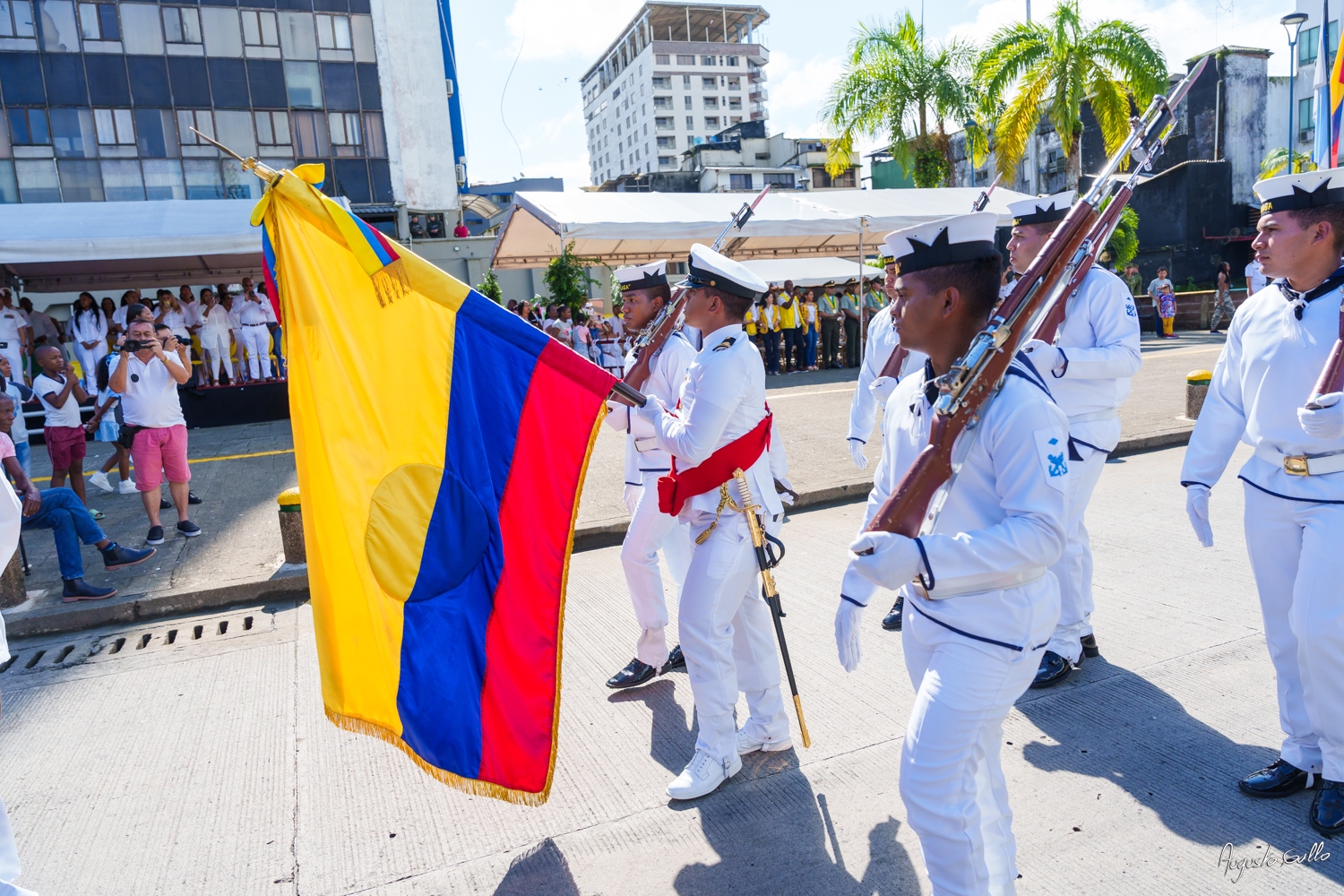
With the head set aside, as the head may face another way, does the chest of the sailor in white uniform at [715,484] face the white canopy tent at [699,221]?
no

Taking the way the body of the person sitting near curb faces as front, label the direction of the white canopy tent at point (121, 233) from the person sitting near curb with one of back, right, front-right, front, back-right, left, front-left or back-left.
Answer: left

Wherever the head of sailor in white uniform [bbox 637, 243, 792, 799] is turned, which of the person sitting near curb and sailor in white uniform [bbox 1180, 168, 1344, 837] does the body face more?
the person sitting near curb

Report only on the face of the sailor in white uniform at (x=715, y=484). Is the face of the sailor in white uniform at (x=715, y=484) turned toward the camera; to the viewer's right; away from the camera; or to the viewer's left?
to the viewer's left

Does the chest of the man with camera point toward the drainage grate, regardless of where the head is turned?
yes

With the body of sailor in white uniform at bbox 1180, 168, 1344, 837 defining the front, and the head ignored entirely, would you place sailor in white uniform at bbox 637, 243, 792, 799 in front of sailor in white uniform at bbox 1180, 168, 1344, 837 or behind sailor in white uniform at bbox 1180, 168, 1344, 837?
in front

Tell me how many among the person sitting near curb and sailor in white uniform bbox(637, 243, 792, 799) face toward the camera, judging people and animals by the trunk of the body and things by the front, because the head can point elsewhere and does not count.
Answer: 0

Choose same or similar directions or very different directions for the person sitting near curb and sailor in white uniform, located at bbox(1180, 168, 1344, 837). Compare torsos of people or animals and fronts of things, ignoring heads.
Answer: very different directions

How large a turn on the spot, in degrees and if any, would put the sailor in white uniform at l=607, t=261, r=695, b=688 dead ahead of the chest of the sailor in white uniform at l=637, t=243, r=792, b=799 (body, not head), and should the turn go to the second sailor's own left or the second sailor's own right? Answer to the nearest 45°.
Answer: approximately 90° to the second sailor's own right

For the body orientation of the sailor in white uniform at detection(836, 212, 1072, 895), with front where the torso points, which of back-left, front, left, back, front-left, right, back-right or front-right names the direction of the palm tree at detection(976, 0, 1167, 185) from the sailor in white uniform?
right

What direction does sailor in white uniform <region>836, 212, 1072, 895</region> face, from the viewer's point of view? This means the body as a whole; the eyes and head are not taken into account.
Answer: to the viewer's left

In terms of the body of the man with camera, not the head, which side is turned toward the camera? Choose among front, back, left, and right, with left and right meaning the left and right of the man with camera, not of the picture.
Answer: front

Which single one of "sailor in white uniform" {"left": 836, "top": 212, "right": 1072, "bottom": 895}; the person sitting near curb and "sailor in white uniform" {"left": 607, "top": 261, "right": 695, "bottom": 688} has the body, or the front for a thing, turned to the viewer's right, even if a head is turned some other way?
the person sitting near curb

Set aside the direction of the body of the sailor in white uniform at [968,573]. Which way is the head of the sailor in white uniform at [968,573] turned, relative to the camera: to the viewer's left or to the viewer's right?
to the viewer's left

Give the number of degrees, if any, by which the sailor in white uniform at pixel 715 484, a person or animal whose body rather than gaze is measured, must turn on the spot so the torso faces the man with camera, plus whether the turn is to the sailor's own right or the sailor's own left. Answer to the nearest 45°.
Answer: approximately 45° to the sailor's own right

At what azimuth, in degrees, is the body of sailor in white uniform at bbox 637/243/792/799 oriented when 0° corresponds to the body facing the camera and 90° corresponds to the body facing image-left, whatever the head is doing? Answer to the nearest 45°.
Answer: approximately 90°

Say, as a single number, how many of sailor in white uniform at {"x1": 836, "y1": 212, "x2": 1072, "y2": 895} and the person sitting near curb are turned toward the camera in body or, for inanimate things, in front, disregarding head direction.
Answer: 0

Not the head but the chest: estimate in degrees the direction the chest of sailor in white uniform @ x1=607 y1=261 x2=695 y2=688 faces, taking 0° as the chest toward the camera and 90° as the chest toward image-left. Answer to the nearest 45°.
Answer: approximately 45°
